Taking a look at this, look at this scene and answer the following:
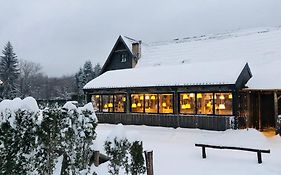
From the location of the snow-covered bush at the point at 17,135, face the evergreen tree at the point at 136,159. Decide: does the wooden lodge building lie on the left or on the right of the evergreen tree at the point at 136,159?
left

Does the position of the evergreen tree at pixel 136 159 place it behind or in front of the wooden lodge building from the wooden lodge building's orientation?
in front

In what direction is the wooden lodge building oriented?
toward the camera

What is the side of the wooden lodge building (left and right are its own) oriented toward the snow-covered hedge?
front

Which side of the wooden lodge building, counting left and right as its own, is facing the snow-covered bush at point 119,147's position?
front
